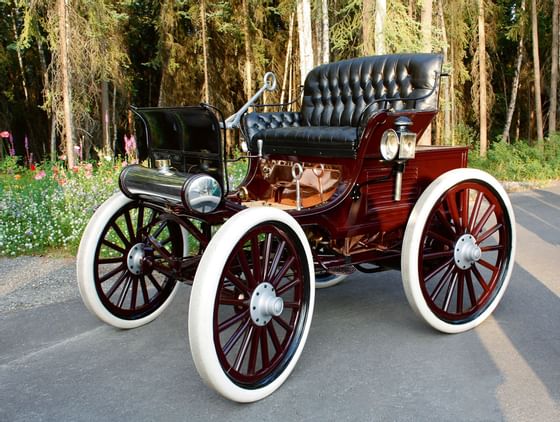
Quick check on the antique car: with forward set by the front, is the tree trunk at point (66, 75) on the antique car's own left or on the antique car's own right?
on the antique car's own right

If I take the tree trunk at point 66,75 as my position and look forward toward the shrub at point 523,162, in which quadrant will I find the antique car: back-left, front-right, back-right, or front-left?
front-right

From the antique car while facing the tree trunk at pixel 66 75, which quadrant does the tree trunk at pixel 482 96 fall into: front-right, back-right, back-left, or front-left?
front-right

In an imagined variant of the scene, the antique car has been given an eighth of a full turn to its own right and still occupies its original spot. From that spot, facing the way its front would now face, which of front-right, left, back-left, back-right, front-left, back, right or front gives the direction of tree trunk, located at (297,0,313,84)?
right

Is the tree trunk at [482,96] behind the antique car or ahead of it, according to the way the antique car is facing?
behind

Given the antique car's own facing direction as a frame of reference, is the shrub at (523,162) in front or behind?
behind

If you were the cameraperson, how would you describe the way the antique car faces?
facing the viewer and to the left of the viewer
